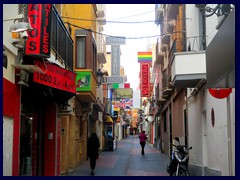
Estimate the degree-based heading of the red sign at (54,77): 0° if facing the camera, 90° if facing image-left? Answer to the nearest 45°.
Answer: approximately 315°

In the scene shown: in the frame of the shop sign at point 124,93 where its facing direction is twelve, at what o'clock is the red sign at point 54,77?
The red sign is roughly at 12 o'clock from the shop sign.

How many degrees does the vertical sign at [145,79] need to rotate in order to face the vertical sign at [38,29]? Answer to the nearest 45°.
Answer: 0° — it already faces it

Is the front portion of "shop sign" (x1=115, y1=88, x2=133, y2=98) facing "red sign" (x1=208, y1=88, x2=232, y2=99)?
yes

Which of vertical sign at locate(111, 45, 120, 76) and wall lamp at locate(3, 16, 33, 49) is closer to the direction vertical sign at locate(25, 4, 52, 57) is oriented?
the wall lamp

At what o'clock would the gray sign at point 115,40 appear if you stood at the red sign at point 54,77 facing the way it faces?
the gray sign at point 115,40 is roughly at 8 o'clock from the red sign at point 54,77.

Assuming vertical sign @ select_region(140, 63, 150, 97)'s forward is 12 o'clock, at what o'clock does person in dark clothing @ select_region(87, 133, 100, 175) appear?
The person in dark clothing is roughly at 12 o'clock from the vertical sign.
